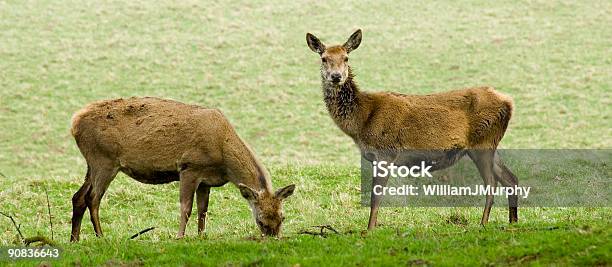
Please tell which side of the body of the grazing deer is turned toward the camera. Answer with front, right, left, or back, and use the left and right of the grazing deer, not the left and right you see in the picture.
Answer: right

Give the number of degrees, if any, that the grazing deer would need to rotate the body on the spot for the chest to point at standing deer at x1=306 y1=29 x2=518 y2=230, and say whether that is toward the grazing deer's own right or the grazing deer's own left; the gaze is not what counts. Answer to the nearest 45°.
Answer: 0° — it already faces it

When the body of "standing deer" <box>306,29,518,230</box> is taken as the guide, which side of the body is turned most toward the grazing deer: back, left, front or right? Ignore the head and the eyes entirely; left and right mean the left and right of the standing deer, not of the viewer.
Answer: front

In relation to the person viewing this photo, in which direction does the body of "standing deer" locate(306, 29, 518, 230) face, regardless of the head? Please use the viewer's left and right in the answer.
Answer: facing to the left of the viewer

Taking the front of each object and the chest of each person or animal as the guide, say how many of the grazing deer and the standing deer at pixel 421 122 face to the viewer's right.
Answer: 1

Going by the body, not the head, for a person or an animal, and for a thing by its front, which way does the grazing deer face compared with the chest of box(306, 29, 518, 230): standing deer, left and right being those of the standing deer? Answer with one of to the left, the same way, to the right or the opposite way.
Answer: the opposite way
